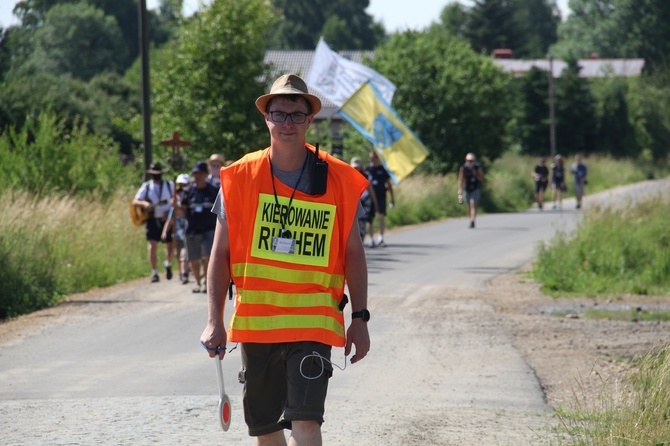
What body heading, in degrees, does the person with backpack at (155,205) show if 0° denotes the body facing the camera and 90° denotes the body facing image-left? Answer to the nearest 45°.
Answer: approximately 0°

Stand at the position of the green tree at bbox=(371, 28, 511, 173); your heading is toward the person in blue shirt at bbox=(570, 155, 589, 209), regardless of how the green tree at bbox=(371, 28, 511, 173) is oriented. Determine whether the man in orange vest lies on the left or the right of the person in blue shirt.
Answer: right

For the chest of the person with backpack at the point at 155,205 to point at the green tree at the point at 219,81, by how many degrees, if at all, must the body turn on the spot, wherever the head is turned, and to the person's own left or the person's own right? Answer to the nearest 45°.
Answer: approximately 180°
